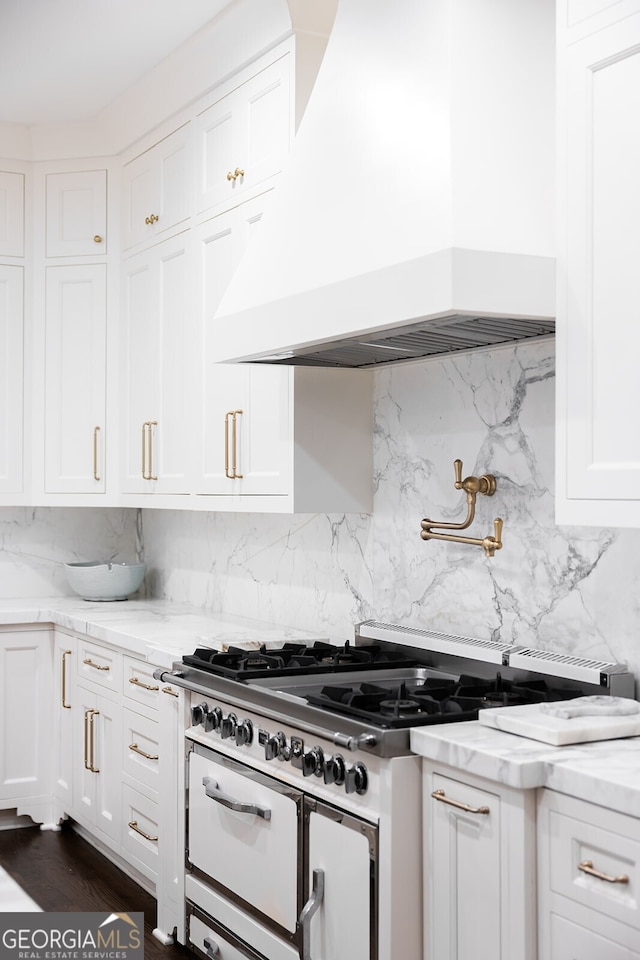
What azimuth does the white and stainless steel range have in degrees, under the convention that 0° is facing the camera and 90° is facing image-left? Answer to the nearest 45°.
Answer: approximately 45°

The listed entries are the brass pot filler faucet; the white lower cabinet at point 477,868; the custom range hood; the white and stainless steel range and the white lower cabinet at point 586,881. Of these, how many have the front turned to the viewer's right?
0

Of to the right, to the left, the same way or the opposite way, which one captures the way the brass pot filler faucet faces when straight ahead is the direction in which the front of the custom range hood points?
the same way

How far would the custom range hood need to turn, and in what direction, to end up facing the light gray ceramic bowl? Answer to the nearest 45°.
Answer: approximately 90° to its right

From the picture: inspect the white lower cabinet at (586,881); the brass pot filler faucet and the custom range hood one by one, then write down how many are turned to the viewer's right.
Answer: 0

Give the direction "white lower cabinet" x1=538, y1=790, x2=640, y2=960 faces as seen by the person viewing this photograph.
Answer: facing the viewer and to the left of the viewer

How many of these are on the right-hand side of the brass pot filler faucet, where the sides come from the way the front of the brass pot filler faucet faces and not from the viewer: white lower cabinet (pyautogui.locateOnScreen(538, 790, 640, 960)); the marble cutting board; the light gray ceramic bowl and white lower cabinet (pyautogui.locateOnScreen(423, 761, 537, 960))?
1

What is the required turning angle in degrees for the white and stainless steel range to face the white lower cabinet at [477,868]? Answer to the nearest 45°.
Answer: approximately 90° to its left

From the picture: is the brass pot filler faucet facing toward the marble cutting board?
no

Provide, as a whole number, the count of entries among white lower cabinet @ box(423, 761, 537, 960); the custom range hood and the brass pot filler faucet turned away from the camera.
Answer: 0

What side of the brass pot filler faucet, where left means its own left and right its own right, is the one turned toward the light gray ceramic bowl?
right

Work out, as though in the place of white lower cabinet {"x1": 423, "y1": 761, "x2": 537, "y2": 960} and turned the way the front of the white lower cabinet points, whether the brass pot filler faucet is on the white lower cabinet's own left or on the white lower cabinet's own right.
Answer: on the white lower cabinet's own right

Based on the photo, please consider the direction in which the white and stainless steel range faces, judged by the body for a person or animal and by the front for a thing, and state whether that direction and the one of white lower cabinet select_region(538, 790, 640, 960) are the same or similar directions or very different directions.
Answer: same or similar directions
